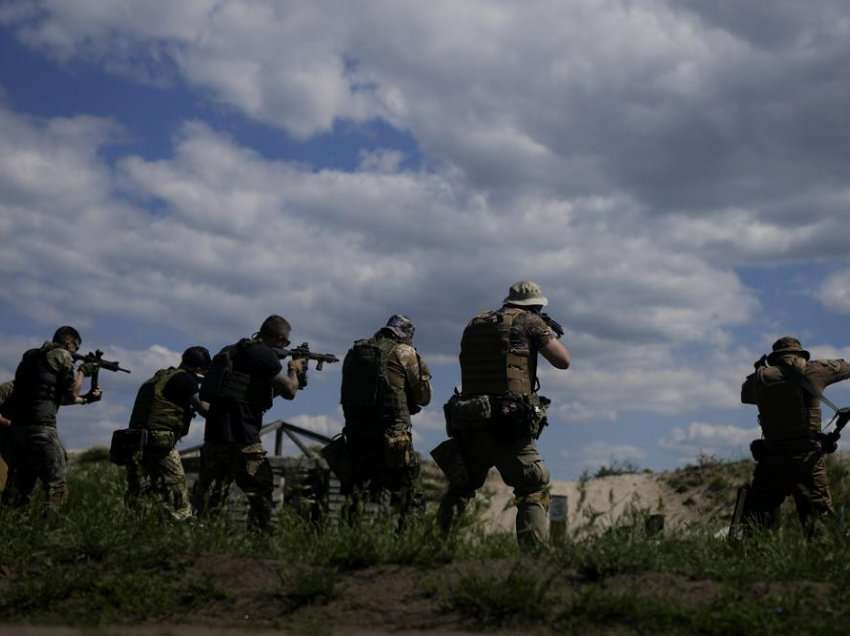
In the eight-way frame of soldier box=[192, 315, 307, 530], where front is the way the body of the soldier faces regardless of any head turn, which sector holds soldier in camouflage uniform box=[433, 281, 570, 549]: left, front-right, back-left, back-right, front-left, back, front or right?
right

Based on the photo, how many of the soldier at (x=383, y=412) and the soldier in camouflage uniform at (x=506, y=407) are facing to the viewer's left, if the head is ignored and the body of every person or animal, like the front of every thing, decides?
0

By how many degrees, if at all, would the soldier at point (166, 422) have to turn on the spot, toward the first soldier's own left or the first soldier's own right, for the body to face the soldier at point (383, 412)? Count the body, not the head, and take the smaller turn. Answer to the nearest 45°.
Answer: approximately 90° to the first soldier's own right

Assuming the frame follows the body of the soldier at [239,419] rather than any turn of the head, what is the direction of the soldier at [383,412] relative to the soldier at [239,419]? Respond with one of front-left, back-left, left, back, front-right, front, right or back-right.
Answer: front-right

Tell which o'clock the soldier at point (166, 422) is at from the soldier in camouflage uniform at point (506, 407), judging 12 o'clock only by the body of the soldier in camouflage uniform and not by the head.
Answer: The soldier is roughly at 9 o'clock from the soldier in camouflage uniform.

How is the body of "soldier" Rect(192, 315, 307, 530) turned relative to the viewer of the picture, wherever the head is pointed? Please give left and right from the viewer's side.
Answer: facing away from the viewer and to the right of the viewer

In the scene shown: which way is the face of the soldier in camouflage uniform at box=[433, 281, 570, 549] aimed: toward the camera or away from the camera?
away from the camera

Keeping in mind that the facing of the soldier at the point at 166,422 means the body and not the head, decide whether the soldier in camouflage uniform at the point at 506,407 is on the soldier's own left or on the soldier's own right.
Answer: on the soldier's own right

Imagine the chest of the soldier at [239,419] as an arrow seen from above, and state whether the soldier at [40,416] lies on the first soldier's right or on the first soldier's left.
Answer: on the first soldier's left

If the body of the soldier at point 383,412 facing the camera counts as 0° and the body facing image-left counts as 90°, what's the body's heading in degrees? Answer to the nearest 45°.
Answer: approximately 225°
